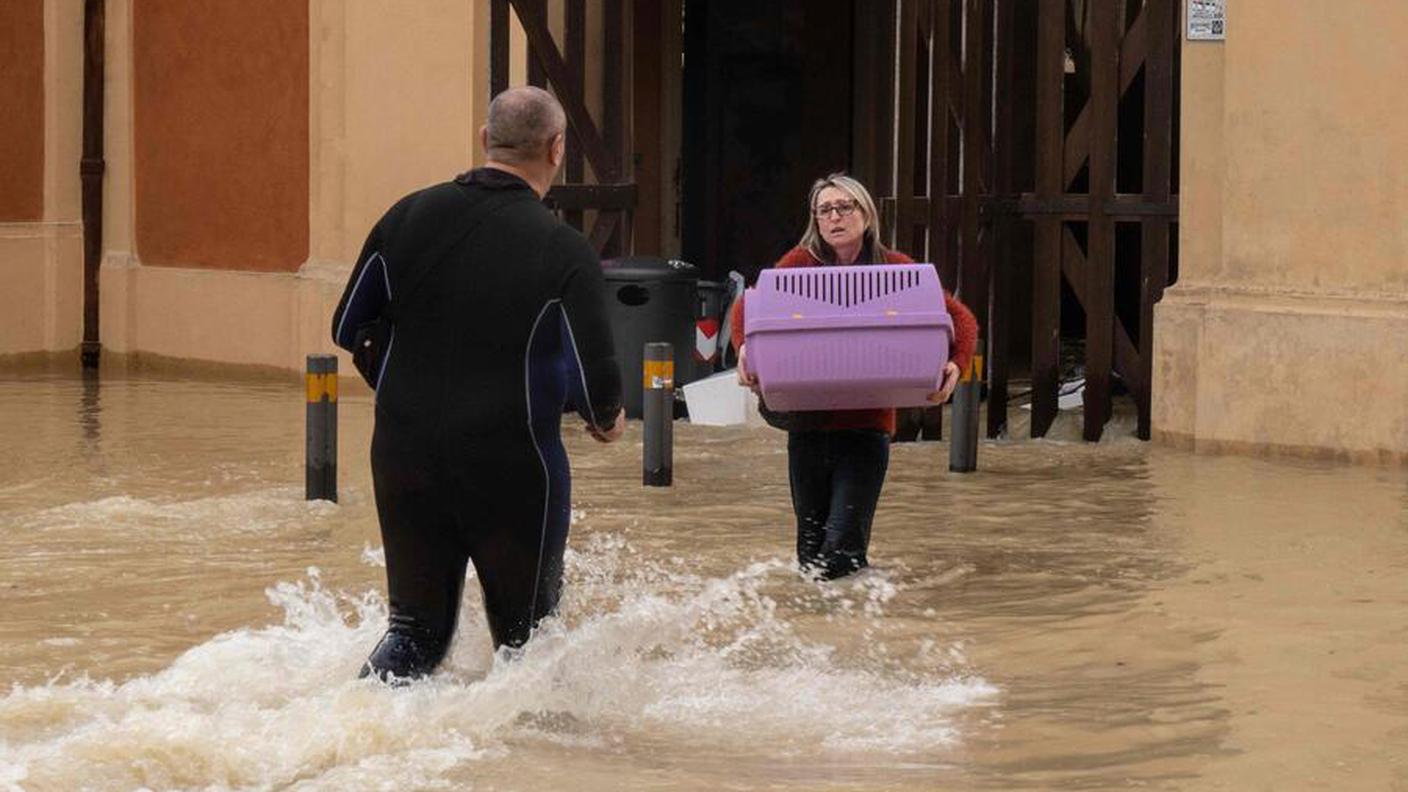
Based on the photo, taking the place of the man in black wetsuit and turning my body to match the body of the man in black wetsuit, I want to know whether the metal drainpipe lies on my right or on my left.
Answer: on my left

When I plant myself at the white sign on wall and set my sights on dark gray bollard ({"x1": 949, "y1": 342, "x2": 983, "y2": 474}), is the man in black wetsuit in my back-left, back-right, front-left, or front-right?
front-left

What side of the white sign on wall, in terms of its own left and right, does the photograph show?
front

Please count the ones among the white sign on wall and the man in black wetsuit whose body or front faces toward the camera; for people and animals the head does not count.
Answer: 1

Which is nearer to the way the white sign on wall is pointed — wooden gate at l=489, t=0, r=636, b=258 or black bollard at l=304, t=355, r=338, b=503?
the black bollard

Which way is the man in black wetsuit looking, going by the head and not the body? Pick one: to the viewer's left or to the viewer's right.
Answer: to the viewer's right

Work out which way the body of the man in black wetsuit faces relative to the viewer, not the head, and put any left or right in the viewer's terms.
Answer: facing away from the viewer and to the right of the viewer

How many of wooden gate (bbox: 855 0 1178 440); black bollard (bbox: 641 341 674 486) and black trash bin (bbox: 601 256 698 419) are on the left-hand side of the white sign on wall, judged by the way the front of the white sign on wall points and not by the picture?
0

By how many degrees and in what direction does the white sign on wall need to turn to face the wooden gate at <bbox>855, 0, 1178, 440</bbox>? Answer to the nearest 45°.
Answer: approximately 135° to its right

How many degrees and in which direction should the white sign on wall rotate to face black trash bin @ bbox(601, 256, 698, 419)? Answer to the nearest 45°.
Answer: approximately 135° to its right

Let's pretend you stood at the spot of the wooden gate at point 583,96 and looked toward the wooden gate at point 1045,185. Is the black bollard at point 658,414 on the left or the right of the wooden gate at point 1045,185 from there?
right

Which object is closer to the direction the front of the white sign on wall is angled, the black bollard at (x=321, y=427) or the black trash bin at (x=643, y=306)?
the black bollard

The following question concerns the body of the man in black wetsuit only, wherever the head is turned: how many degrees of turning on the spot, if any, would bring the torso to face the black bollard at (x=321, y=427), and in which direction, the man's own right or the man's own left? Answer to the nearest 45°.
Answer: approximately 45° to the man's own left

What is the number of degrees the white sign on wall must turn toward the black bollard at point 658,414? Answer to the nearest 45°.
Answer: approximately 45° to its right

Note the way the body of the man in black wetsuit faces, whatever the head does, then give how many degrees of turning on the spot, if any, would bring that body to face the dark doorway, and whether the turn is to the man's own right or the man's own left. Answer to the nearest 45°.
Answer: approximately 45° to the man's own left
